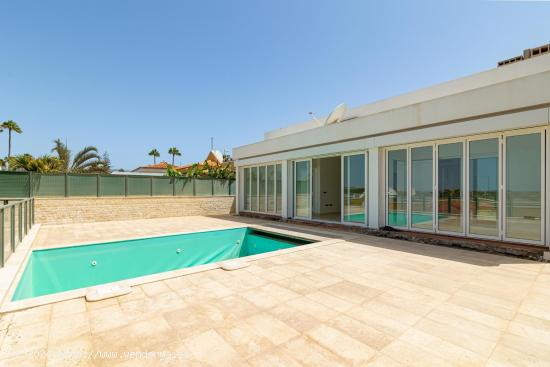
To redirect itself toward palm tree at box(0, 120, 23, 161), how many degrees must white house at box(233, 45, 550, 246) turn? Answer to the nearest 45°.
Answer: approximately 45° to its right

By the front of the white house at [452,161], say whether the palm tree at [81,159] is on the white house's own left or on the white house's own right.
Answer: on the white house's own right

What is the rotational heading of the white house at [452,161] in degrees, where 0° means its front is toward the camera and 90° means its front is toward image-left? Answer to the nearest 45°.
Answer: approximately 45°

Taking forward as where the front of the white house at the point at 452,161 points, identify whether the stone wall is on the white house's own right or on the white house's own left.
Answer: on the white house's own right
